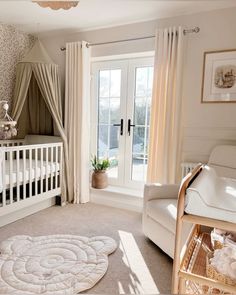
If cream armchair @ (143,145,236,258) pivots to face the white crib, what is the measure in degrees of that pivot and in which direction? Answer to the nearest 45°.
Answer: approximately 45° to its right

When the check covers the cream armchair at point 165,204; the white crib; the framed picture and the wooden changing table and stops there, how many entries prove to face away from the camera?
0

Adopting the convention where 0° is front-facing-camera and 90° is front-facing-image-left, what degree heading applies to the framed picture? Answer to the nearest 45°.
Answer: approximately 45°

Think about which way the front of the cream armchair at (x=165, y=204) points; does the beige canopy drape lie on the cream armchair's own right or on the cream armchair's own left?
on the cream armchair's own right

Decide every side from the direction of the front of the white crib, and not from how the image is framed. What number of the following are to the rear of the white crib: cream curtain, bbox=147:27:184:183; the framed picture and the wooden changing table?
0

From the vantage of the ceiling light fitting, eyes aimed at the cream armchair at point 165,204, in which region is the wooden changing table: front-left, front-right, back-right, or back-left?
front-right

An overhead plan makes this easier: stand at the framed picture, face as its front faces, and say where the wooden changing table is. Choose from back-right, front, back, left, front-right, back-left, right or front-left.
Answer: front-left

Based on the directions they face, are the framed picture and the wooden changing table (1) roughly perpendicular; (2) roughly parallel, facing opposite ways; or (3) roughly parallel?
roughly parallel

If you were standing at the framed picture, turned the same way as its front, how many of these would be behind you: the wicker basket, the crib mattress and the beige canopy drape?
0

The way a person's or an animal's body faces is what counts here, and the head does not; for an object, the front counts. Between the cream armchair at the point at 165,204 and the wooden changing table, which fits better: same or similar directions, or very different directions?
same or similar directions

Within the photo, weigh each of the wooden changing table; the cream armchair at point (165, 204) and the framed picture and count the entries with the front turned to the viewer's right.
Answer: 0

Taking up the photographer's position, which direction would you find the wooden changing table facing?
facing the viewer and to the left of the viewer
